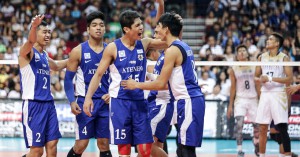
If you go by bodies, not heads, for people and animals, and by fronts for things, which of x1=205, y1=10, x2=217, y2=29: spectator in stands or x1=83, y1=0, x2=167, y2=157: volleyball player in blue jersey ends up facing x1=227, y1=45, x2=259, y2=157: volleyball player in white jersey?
the spectator in stands

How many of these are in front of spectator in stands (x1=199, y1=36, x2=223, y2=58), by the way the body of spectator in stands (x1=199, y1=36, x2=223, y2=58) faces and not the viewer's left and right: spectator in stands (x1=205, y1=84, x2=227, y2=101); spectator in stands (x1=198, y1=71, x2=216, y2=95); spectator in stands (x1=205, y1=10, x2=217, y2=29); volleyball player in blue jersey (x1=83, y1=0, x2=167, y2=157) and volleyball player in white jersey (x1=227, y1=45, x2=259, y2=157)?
4

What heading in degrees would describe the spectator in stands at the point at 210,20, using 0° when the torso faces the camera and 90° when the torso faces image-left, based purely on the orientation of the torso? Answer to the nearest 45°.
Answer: approximately 0°

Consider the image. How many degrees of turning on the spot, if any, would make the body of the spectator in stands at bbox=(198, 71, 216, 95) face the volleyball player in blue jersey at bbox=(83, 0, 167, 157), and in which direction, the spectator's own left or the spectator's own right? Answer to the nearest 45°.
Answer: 0° — they already face them

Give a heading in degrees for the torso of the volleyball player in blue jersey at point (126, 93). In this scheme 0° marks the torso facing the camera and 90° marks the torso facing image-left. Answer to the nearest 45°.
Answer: approximately 315°

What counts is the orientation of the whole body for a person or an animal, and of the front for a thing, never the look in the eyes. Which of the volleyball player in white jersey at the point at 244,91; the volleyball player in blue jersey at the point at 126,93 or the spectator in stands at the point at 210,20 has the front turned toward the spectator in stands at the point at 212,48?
the spectator in stands at the point at 210,20

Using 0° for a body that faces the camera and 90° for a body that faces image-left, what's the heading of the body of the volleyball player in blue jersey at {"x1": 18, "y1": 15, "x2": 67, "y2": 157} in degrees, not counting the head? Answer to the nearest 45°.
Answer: approximately 315°
